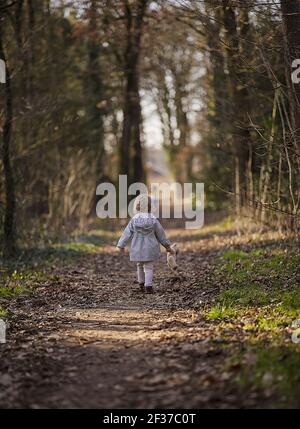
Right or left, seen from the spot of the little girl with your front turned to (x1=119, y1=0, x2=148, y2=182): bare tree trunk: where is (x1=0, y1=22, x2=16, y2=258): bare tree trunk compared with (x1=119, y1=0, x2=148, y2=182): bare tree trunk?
left

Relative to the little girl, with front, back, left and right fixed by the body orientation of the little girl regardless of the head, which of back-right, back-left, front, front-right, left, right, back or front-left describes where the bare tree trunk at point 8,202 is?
front-left

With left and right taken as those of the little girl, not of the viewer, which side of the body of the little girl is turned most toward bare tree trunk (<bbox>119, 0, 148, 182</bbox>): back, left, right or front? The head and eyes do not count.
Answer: front

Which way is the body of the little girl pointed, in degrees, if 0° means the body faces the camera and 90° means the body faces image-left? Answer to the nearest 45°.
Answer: approximately 180°

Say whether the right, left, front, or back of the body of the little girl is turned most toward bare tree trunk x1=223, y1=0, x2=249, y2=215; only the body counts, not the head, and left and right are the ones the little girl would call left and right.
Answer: front
